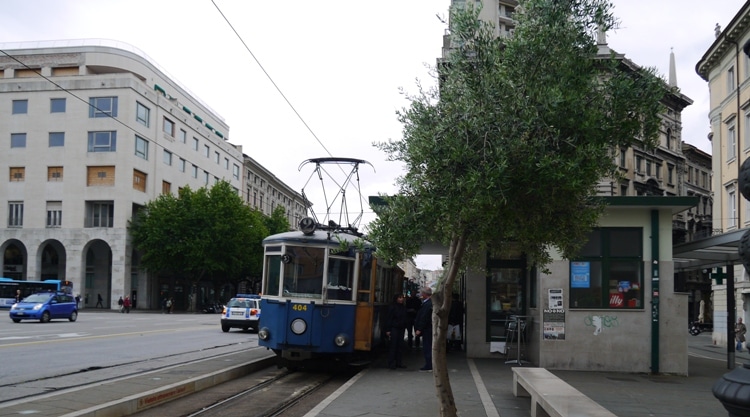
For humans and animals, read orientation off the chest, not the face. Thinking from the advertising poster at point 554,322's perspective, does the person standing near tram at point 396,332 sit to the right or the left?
on its right

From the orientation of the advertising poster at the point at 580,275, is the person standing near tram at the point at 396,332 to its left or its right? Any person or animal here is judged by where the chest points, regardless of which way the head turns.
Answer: on its right

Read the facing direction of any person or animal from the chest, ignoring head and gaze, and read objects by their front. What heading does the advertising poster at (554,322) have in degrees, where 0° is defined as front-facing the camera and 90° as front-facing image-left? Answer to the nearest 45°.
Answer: approximately 0°

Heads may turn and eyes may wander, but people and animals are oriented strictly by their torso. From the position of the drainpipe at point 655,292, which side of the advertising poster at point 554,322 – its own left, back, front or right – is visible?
left

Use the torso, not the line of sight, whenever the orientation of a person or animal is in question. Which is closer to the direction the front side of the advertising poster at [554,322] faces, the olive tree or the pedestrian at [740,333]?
the olive tree

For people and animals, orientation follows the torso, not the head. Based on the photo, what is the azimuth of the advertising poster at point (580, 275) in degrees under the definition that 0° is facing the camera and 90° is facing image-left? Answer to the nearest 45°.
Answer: approximately 0°
